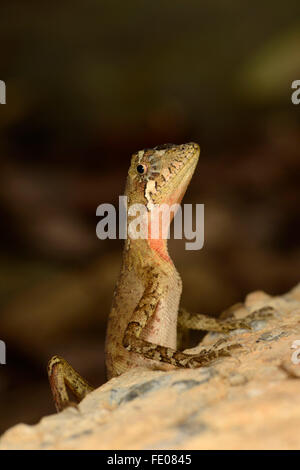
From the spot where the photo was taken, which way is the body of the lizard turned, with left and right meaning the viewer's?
facing to the right of the viewer
